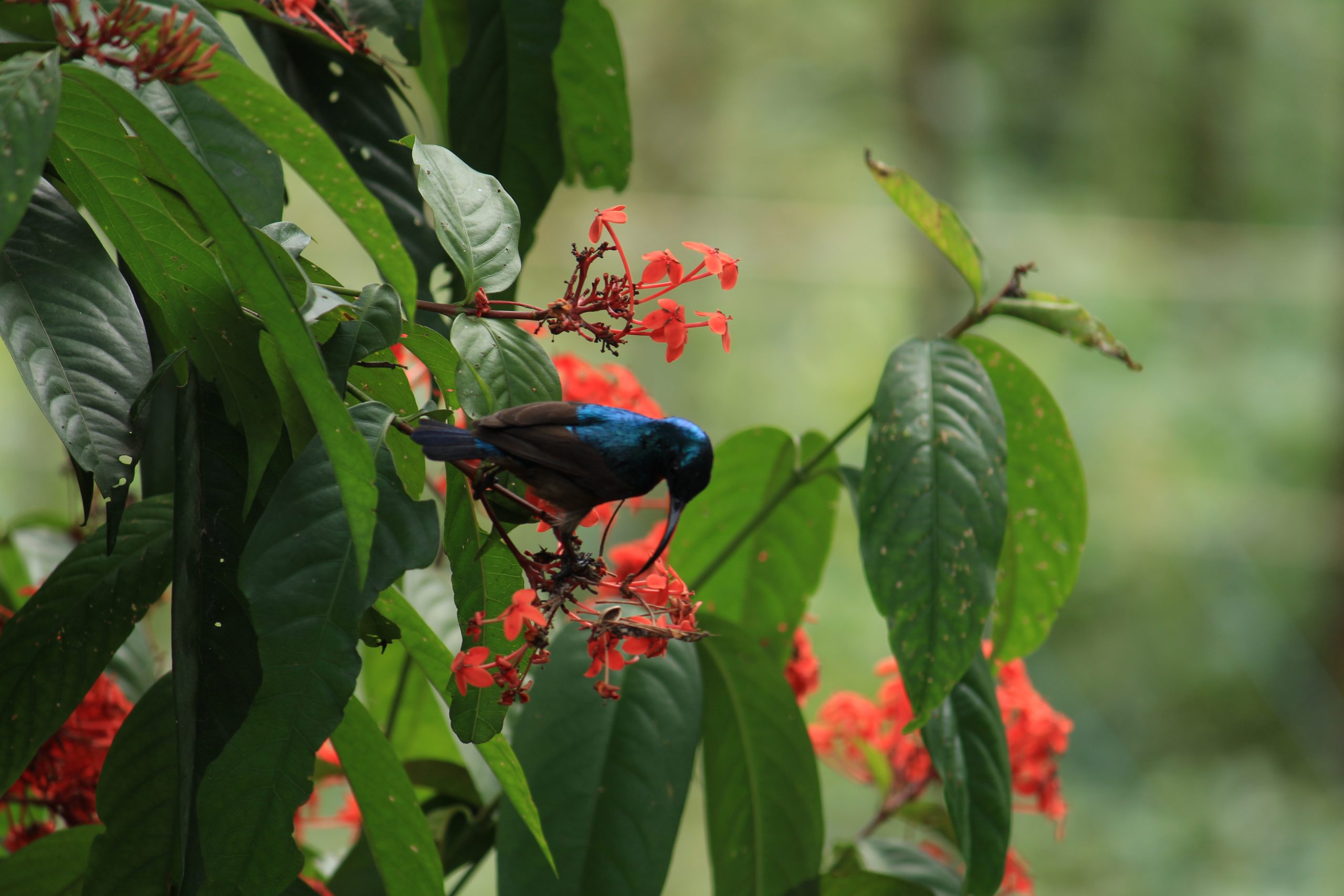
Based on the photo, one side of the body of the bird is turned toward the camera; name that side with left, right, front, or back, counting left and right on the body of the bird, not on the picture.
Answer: right
